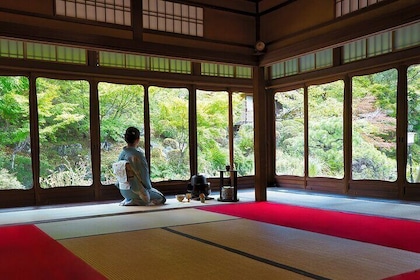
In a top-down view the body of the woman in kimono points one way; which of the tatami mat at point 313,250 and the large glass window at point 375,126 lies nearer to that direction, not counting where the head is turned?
the large glass window

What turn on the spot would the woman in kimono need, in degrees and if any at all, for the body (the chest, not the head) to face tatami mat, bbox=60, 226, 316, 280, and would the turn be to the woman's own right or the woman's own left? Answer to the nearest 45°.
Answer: approximately 135° to the woman's own right

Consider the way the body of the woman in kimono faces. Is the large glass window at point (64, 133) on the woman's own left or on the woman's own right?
on the woman's own left

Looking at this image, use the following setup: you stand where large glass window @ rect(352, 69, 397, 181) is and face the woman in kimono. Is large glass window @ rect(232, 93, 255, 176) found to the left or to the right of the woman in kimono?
right

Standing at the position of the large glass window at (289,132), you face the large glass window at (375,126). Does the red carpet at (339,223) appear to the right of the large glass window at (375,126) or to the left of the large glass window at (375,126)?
right

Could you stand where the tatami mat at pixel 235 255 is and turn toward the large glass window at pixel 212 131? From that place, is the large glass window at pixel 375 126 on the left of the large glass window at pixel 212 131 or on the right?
right

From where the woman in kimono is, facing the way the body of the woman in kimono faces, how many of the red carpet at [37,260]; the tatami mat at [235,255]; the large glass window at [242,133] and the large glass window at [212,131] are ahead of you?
2

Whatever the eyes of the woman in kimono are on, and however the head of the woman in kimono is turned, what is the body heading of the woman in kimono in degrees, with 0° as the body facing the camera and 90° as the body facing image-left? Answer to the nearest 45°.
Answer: approximately 225°

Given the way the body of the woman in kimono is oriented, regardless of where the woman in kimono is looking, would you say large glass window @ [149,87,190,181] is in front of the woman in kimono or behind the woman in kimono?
in front

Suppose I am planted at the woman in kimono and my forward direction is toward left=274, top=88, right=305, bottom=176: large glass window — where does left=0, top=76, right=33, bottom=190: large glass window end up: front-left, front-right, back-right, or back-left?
back-left

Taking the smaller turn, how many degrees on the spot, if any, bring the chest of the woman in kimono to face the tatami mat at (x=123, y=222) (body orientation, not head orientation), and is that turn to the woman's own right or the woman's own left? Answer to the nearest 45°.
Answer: approximately 135° to the woman's own right

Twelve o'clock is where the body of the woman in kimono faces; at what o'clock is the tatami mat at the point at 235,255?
The tatami mat is roughly at 4 o'clock from the woman in kimono.

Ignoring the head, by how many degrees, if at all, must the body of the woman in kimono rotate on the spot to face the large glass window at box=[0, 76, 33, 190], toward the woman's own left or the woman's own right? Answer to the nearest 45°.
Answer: approximately 135° to the woman's own left

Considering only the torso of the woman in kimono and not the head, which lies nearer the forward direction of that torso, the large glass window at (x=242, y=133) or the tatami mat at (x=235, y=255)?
the large glass window

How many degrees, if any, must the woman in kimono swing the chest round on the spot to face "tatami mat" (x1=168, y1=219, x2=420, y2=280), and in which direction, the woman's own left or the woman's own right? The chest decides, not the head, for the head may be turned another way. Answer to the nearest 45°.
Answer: approximately 90° to the woman's own right

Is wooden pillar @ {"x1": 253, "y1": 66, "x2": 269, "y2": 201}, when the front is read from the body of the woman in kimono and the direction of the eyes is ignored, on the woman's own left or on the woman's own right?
on the woman's own right

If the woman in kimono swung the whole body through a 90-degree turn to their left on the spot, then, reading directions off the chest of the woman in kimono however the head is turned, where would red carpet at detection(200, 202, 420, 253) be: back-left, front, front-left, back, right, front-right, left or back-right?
back
